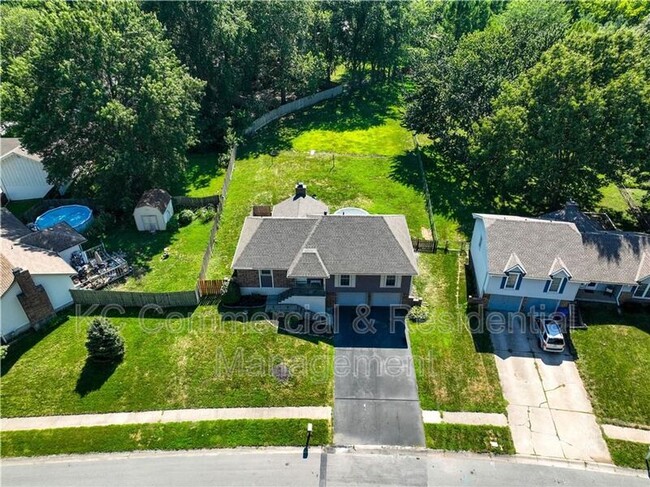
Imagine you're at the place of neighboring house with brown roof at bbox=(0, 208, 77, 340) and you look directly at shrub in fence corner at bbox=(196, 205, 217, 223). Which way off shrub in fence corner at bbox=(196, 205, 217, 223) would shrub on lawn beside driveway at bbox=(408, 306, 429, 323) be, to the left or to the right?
right

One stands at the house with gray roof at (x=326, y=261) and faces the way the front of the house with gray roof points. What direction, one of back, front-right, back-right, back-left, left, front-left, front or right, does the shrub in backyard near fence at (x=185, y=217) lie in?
back-right

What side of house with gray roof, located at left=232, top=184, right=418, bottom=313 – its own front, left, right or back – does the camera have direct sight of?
front

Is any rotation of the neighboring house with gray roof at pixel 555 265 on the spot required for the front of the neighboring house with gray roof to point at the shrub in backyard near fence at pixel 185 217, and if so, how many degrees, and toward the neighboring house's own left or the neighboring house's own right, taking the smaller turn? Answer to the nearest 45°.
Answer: approximately 90° to the neighboring house's own right

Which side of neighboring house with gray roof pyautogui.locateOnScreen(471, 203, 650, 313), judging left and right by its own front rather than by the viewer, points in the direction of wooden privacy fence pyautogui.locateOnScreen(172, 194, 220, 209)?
right

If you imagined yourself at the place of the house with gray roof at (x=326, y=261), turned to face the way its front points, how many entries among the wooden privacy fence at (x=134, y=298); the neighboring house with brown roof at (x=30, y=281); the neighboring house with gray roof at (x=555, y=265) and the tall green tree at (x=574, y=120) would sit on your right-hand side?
2

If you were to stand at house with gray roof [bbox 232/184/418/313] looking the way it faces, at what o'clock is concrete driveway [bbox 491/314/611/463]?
The concrete driveway is roughly at 10 o'clock from the house with gray roof.

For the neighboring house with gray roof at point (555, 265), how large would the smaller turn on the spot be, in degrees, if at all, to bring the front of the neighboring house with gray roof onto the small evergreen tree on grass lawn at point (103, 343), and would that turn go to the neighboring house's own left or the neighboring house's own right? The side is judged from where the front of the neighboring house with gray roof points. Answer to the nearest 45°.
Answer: approximately 45° to the neighboring house's own right

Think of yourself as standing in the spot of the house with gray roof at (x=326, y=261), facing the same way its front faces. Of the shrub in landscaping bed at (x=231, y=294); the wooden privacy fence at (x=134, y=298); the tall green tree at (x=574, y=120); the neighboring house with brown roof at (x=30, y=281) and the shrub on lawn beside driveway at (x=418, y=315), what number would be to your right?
3

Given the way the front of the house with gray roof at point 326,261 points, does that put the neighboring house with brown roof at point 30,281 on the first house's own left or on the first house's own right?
on the first house's own right

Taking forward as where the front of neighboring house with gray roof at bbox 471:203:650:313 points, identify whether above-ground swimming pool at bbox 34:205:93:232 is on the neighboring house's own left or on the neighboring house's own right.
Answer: on the neighboring house's own right

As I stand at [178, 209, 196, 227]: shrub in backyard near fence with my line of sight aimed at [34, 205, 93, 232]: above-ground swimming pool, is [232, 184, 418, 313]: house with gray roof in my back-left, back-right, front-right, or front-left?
back-left

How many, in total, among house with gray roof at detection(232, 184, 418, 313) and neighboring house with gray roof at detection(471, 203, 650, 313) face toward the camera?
2

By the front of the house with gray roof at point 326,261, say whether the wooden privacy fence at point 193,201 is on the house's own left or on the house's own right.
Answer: on the house's own right

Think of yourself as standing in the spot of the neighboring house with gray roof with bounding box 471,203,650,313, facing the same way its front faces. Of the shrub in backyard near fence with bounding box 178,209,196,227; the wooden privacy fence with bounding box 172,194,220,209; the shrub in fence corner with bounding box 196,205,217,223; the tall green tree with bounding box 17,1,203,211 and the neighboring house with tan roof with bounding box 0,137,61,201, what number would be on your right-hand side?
5
